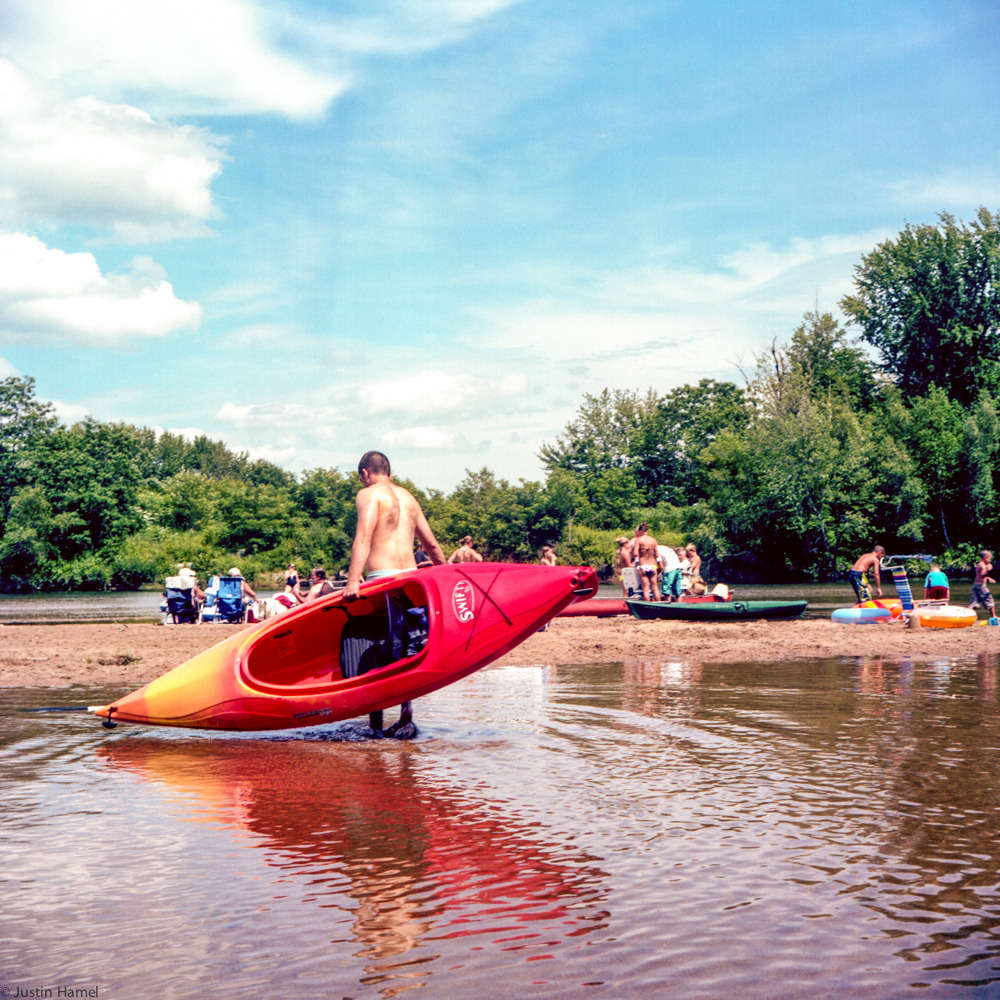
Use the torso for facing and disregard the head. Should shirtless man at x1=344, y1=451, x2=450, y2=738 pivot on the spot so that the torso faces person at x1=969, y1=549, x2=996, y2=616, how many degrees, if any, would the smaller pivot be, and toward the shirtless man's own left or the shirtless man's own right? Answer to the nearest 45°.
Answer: approximately 90° to the shirtless man's own right

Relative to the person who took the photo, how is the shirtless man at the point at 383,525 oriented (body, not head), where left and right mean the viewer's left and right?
facing away from the viewer and to the left of the viewer

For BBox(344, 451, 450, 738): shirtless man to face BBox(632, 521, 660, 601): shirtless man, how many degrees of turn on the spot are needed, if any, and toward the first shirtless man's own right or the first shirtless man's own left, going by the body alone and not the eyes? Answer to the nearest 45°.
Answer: approximately 45° to the first shirtless man's own right
